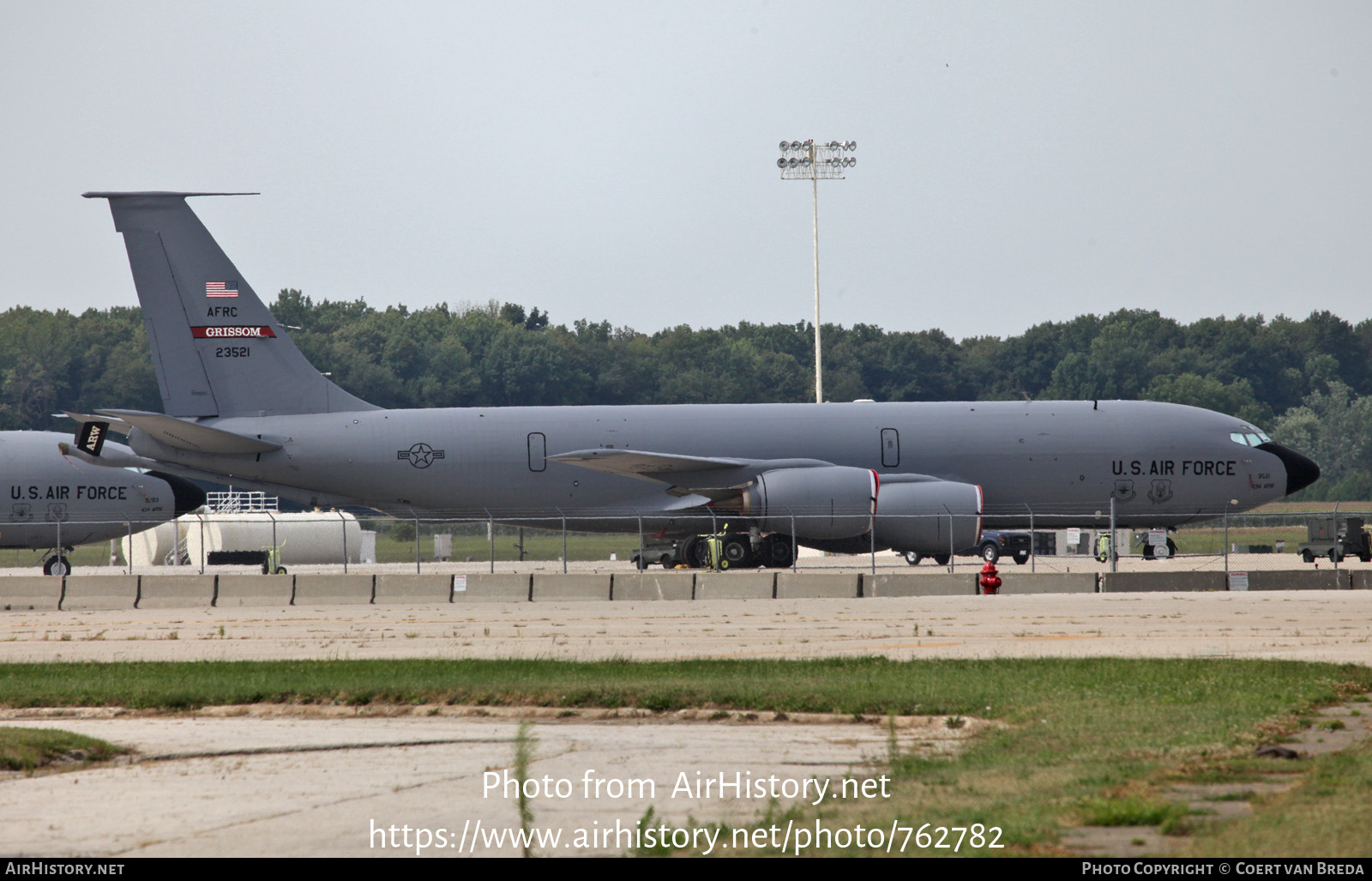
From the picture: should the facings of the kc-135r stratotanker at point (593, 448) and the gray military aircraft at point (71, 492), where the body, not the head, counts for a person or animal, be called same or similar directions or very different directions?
same or similar directions

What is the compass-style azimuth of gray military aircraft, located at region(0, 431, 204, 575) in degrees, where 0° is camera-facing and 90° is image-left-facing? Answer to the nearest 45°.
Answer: approximately 270°

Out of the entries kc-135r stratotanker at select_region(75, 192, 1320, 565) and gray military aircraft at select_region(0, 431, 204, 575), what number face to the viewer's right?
2

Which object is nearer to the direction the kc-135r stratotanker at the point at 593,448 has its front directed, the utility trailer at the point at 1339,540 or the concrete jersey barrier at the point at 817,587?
the utility trailer

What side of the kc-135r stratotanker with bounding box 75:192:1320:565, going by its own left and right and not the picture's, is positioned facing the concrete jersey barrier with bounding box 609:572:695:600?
right

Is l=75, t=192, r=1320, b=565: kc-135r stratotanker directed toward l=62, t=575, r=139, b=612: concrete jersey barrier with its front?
no

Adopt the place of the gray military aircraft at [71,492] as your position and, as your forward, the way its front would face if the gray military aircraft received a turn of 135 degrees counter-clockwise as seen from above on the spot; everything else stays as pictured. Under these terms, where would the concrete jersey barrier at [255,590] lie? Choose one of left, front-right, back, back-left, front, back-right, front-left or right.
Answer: back-left

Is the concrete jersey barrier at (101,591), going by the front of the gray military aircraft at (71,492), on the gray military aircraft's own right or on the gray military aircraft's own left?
on the gray military aircraft's own right

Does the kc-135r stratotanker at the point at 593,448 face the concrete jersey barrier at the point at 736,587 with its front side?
no

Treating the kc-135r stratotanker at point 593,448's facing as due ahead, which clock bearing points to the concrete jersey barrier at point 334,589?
The concrete jersey barrier is roughly at 4 o'clock from the kc-135r stratotanker.

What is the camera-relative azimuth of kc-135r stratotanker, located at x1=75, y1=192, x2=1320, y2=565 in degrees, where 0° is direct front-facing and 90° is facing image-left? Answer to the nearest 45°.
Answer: approximately 270°

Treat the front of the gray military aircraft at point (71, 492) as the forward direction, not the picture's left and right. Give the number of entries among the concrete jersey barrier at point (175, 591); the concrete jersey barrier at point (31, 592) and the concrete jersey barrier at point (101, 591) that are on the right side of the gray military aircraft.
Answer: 3

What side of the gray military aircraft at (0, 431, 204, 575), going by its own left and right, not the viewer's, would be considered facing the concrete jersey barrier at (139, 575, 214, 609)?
right

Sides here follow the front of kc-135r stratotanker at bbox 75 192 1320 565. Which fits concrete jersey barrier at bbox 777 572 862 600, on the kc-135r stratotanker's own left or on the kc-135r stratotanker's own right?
on the kc-135r stratotanker's own right

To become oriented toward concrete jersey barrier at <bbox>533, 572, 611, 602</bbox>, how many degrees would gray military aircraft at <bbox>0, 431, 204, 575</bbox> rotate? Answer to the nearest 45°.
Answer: approximately 45° to its right
